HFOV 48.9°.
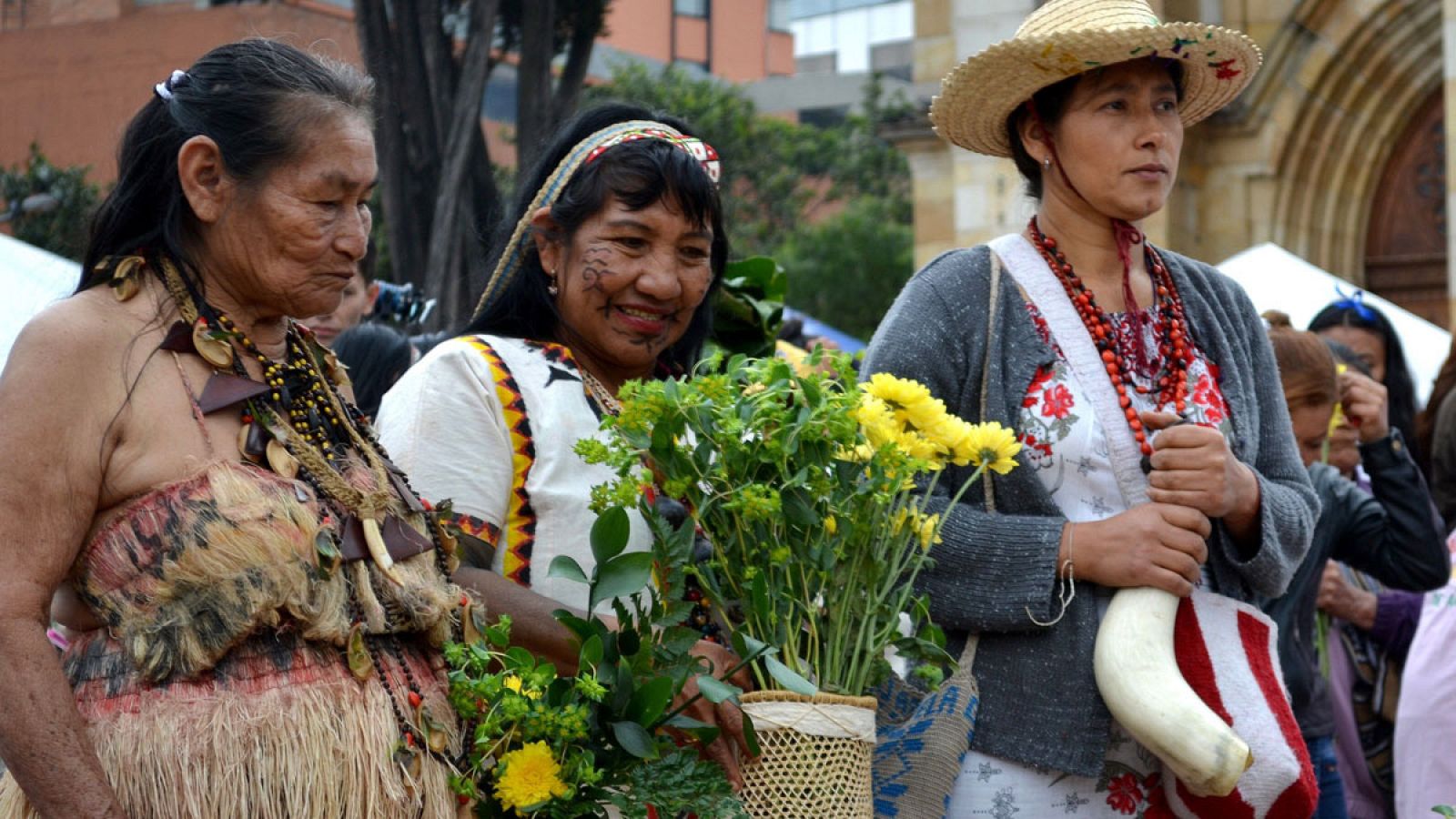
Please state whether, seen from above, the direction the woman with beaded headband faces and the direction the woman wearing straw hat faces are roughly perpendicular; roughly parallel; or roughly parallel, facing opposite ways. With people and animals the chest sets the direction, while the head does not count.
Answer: roughly parallel

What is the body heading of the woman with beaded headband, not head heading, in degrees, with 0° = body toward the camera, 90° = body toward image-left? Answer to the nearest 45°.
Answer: approximately 315°

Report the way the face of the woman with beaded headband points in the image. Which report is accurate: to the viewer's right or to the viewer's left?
to the viewer's right

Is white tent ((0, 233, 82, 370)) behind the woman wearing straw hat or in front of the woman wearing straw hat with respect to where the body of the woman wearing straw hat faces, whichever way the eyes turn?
behind

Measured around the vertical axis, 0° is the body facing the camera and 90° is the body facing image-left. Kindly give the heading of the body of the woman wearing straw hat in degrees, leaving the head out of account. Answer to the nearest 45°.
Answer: approximately 315°

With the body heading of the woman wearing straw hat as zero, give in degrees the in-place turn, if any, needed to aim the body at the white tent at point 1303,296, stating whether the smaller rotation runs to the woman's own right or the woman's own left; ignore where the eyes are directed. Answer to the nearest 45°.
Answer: approximately 135° to the woman's own left

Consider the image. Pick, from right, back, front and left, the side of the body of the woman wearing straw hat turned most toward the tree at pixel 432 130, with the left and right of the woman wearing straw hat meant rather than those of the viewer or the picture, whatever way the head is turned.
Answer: back

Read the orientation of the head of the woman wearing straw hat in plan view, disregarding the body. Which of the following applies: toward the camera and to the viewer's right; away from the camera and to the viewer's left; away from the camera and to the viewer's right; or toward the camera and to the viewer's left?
toward the camera and to the viewer's right

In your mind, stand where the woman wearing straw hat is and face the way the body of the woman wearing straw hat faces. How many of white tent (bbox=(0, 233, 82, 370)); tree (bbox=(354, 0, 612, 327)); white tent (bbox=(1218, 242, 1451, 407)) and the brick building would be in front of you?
0

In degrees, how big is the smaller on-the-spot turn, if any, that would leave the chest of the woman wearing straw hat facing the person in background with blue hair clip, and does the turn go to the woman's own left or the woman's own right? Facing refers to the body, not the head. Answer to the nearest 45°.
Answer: approximately 135° to the woman's own left

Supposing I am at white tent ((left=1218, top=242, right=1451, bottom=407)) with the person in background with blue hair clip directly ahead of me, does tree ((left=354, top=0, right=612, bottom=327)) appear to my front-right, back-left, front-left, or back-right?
back-right

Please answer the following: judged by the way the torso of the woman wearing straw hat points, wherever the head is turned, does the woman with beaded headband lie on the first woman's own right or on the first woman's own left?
on the first woman's own right

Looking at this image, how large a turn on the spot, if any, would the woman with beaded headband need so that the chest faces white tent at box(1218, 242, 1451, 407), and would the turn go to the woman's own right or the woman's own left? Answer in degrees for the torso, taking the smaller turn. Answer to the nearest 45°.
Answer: approximately 90° to the woman's own left

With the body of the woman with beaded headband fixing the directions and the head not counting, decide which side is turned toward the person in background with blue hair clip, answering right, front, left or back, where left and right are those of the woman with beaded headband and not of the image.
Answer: left

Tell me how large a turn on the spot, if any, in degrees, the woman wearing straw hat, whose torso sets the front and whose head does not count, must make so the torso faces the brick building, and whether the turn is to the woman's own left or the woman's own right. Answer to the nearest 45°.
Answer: approximately 180°

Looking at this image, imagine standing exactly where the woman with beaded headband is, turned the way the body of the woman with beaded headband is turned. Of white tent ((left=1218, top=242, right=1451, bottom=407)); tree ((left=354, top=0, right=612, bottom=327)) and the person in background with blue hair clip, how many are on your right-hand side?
0

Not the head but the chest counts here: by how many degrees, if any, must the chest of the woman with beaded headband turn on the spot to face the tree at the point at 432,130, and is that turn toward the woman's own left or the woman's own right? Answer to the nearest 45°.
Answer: approximately 135° to the woman's own left

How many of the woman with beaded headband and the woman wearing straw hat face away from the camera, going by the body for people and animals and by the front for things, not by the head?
0

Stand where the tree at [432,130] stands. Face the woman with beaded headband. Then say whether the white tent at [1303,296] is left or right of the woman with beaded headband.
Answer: left

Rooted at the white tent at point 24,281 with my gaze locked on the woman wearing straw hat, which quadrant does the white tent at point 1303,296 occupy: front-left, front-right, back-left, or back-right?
front-left

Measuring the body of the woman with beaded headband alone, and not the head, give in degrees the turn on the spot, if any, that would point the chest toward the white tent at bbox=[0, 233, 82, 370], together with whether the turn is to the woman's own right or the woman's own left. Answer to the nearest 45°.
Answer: approximately 180°

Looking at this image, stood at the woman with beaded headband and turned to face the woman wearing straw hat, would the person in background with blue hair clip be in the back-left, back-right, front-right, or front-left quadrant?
front-left
